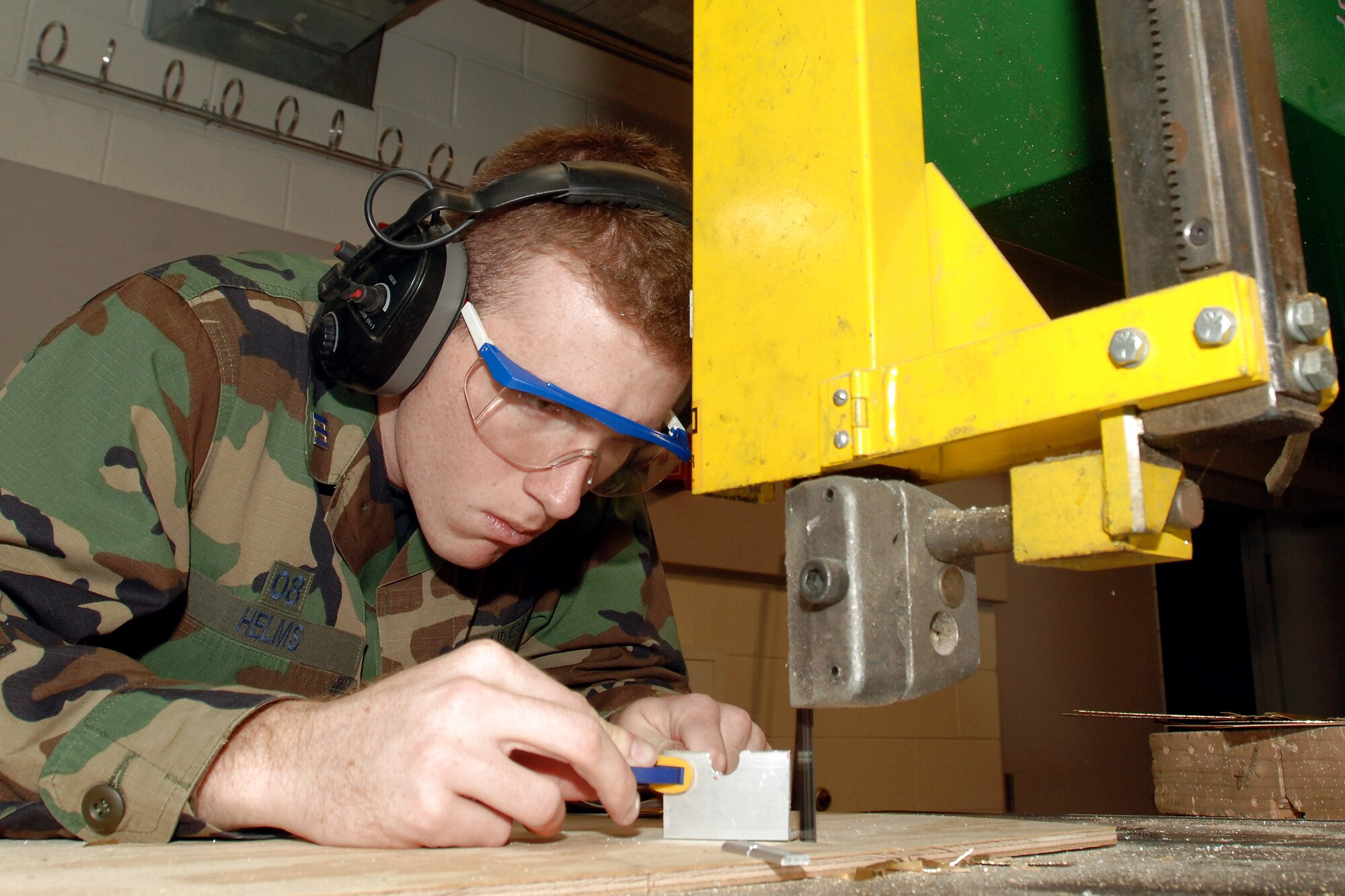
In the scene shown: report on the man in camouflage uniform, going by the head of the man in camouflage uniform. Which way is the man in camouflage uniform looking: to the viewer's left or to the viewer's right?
to the viewer's right

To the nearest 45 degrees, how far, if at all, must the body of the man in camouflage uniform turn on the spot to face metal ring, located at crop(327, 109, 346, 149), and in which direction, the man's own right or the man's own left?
approximately 135° to the man's own left

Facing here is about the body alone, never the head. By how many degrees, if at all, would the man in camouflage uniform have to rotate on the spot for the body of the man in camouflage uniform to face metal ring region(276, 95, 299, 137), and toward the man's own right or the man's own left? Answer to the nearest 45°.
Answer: approximately 135° to the man's own left

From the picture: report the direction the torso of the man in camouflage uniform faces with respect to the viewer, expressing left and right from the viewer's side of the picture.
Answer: facing the viewer and to the right of the viewer

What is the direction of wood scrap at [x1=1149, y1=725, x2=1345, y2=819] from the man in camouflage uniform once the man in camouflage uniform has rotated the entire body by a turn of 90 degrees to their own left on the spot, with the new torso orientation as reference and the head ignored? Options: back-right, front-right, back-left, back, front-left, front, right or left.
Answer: front-right

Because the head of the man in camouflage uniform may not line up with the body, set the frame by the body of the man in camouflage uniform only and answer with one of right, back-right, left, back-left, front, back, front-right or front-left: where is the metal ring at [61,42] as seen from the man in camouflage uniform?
back

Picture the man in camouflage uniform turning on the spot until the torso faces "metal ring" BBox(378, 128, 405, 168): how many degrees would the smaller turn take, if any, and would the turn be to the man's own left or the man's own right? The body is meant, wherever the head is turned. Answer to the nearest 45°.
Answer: approximately 135° to the man's own left

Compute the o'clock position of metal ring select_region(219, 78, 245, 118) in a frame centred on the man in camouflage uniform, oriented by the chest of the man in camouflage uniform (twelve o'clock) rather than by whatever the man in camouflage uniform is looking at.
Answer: The metal ring is roughly at 7 o'clock from the man in camouflage uniform.

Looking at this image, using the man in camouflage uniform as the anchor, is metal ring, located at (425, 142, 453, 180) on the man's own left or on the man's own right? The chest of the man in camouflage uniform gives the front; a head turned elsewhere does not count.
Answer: on the man's own left
